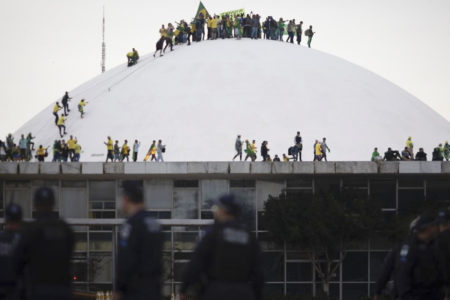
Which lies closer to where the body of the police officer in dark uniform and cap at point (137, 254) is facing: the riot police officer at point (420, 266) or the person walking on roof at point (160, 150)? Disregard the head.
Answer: the person walking on roof

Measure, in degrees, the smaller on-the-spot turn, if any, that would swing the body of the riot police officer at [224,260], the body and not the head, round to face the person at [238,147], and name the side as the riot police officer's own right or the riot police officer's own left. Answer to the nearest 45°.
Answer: approximately 45° to the riot police officer's own right

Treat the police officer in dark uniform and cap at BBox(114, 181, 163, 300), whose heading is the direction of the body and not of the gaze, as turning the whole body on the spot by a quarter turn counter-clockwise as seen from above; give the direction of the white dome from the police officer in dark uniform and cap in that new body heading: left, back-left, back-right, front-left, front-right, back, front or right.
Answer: back-right

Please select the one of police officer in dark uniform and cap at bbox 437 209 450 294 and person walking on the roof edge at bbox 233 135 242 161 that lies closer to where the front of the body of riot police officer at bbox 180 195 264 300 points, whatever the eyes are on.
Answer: the person walking on the roof edge

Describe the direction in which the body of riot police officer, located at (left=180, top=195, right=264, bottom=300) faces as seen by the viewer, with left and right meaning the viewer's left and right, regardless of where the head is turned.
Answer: facing away from the viewer and to the left of the viewer

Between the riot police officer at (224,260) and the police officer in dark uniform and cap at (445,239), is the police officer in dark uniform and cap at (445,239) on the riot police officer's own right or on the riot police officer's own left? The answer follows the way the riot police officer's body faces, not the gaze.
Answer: on the riot police officer's own right

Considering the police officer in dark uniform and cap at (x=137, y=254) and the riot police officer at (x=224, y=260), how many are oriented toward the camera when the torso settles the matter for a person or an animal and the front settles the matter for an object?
0

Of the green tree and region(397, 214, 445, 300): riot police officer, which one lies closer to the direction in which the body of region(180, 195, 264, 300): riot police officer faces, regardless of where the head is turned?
the green tree

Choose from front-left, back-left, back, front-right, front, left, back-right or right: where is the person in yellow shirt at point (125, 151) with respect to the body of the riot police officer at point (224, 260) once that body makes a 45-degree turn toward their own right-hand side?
front

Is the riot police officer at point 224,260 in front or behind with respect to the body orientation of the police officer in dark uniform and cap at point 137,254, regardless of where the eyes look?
behind

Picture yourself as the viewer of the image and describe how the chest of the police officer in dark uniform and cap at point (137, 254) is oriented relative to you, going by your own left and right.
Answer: facing away from the viewer and to the left of the viewer

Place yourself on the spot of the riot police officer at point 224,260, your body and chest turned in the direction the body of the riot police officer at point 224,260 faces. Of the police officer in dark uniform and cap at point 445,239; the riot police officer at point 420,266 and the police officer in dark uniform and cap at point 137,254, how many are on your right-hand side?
2

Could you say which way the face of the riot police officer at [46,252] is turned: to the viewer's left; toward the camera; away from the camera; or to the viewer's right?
away from the camera

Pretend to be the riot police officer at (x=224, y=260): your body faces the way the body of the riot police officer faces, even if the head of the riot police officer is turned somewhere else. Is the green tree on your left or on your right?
on your right

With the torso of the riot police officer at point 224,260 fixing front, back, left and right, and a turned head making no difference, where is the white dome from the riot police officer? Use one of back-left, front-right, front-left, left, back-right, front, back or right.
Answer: front-right

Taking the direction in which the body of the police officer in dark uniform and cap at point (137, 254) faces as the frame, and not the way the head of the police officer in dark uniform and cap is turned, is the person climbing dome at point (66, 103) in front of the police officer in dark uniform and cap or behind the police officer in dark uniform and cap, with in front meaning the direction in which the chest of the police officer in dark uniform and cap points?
in front
